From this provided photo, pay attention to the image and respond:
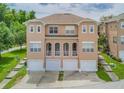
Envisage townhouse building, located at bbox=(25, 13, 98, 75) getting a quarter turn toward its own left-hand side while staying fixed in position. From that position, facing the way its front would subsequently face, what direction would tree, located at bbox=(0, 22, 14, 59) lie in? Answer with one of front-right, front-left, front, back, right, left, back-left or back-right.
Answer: back

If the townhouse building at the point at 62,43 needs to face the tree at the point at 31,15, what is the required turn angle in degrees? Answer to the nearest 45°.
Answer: approximately 90° to its right

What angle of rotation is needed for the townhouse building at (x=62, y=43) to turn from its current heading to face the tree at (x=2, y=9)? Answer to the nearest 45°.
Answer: approximately 90° to its right

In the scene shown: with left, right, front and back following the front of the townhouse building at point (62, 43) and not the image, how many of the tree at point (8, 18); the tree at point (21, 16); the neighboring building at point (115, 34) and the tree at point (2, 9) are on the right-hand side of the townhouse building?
3

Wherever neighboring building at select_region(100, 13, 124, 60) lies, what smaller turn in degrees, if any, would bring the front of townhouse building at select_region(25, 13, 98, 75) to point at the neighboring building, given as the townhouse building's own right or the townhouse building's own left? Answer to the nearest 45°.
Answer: approximately 90° to the townhouse building's own left

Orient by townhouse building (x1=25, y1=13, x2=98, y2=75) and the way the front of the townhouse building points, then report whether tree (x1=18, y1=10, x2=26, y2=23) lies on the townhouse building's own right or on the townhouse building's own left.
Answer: on the townhouse building's own right

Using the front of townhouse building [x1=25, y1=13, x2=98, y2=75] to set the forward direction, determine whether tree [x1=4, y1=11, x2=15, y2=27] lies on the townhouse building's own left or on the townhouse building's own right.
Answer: on the townhouse building's own right

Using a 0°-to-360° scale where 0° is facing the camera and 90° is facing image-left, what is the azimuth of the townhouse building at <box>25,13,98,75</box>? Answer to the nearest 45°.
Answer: approximately 0°

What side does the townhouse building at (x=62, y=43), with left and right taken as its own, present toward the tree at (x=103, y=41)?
left
